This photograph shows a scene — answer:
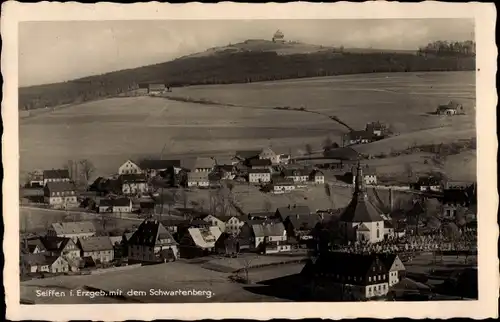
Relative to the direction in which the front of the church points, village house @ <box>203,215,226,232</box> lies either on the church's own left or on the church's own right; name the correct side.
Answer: on the church's own right

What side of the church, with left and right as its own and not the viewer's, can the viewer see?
front

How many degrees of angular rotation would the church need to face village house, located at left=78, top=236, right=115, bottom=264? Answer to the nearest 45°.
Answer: approximately 90° to its right

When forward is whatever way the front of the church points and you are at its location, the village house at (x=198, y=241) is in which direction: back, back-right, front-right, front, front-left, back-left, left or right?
right
